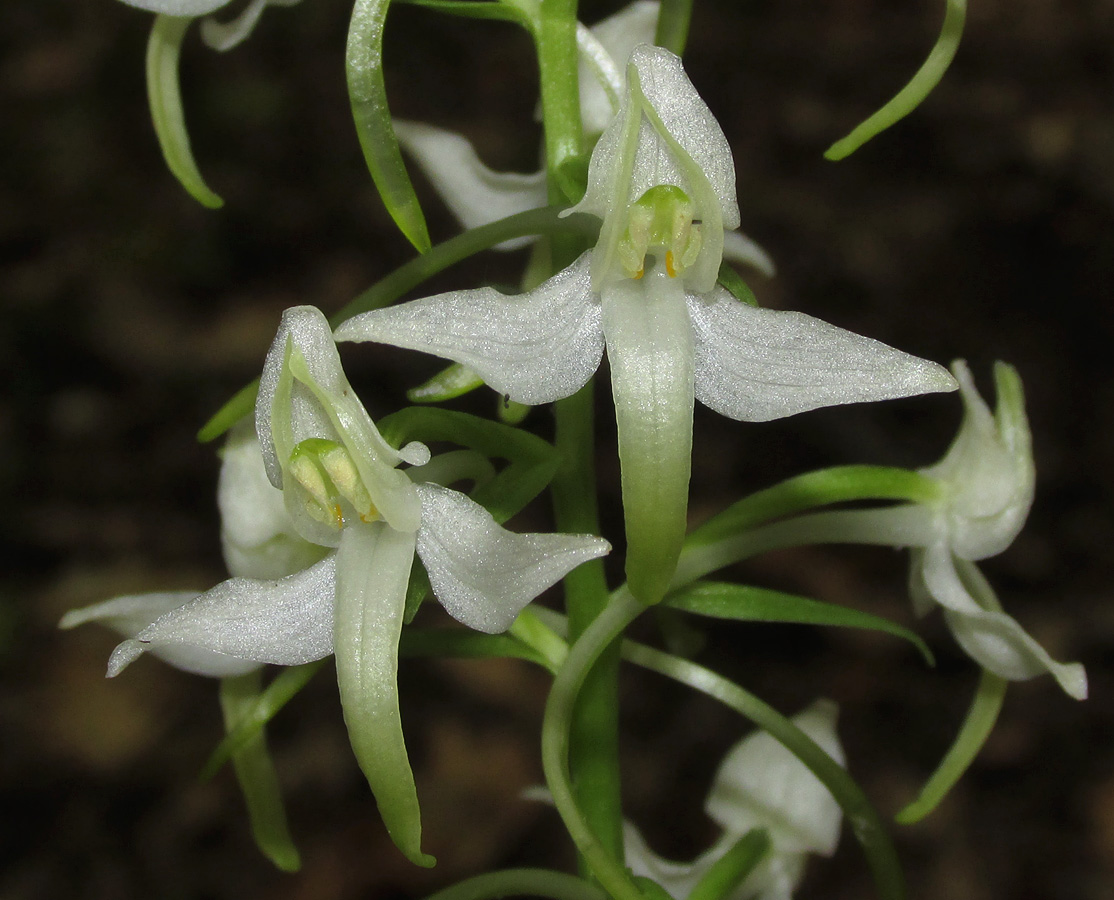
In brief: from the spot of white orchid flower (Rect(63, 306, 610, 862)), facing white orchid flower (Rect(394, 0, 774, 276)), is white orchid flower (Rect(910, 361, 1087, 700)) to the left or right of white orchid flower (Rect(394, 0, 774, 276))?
right

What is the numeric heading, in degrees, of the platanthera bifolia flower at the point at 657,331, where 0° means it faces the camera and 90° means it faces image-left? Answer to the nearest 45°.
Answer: approximately 0°

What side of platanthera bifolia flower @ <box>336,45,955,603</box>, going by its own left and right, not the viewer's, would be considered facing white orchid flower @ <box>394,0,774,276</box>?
back
